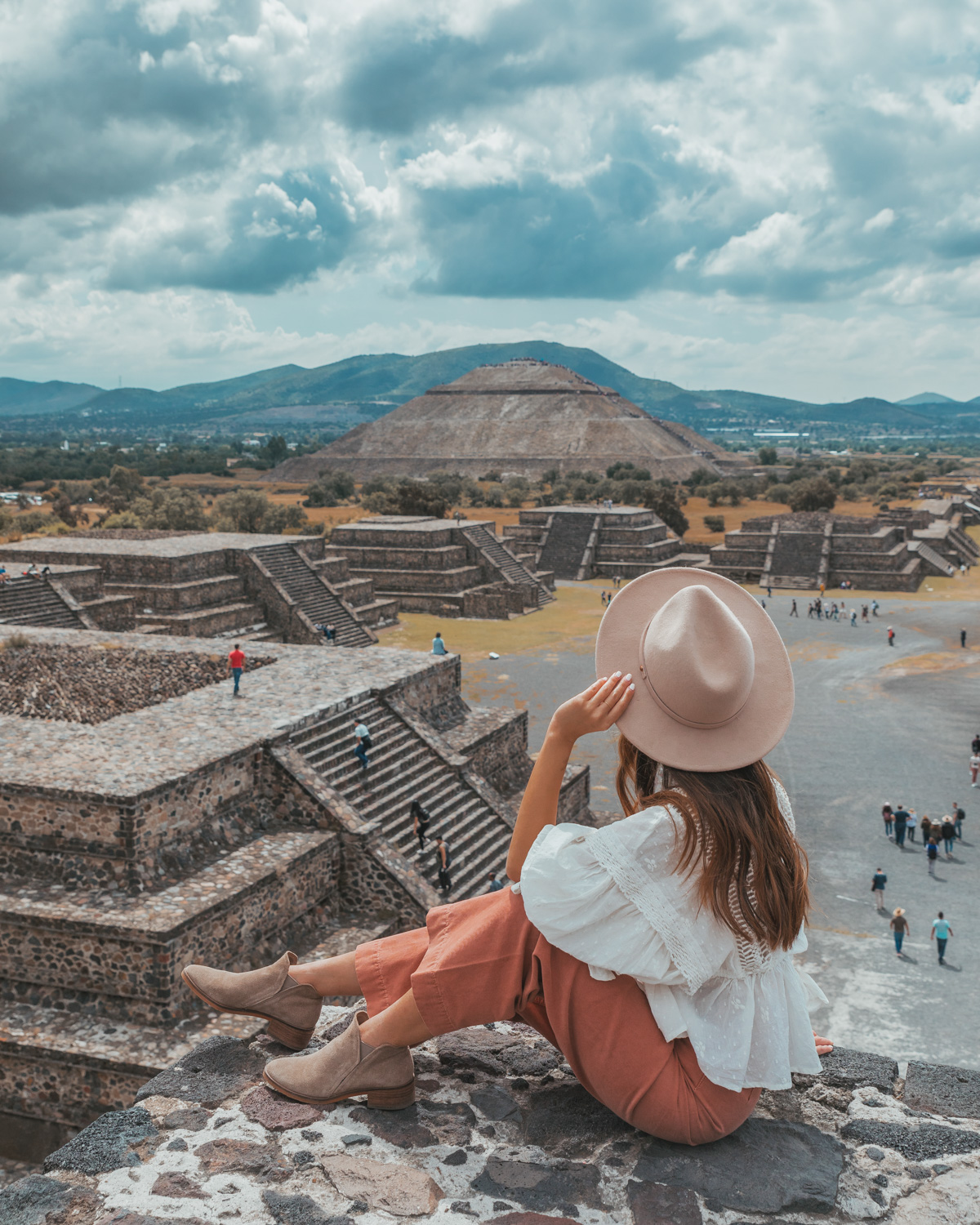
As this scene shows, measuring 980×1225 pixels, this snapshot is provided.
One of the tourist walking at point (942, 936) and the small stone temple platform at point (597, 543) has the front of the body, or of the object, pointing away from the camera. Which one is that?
the tourist walking

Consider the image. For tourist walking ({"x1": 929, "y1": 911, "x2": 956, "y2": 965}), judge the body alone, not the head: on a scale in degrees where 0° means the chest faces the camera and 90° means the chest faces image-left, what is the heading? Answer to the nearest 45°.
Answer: approximately 180°

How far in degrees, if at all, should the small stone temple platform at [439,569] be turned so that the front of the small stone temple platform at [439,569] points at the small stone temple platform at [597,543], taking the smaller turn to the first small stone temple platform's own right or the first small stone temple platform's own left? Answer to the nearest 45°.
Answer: approximately 45° to the first small stone temple platform's own left

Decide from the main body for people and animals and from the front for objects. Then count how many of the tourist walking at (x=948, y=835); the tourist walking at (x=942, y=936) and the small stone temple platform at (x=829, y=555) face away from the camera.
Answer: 2

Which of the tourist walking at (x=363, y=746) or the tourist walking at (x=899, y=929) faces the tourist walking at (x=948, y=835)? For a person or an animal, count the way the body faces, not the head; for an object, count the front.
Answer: the tourist walking at (x=899, y=929)

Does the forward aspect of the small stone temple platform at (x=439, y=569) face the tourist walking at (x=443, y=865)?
no

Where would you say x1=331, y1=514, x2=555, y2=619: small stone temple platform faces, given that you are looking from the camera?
facing to the right of the viewer

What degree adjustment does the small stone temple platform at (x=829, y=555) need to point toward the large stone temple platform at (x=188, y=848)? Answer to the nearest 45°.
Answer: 0° — it already faces it

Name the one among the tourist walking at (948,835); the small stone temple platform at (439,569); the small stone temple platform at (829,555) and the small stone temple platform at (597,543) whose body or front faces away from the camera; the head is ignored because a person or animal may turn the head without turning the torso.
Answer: the tourist walking

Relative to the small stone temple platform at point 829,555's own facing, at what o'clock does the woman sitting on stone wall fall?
The woman sitting on stone wall is roughly at 12 o'clock from the small stone temple platform.

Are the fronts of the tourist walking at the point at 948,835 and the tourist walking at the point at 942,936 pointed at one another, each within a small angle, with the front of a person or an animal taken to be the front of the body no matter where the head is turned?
no

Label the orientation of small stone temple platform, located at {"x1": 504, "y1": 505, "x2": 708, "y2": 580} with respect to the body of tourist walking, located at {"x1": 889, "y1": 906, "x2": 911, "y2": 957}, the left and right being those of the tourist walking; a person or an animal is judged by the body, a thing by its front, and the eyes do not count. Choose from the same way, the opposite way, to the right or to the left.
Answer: the opposite way

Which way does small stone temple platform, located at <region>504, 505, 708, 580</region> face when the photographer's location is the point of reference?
facing the viewer

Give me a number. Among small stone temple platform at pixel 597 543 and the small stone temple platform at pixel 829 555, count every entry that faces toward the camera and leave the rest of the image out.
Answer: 2

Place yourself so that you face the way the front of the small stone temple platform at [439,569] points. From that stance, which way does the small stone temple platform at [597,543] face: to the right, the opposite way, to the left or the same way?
to the right

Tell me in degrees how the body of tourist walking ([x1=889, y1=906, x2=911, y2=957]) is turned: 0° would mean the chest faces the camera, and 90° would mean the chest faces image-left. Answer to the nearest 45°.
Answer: approximately 180°

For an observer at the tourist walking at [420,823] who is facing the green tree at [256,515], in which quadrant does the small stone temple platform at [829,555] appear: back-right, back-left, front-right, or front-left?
front-right

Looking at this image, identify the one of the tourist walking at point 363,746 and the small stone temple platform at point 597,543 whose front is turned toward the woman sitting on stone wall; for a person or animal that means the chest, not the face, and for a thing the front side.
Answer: the small stone temple platform

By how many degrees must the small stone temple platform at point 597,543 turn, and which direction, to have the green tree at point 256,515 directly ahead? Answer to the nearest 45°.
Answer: approximately 90° to its right
